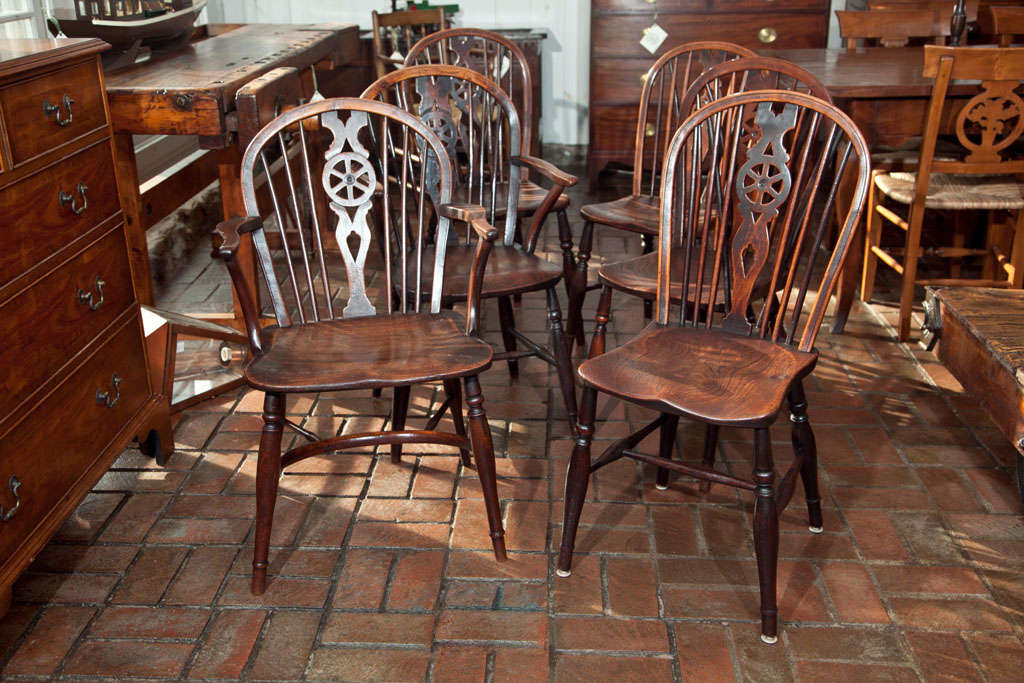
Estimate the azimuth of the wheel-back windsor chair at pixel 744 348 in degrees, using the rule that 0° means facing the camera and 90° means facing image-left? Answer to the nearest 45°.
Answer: approximately 45°

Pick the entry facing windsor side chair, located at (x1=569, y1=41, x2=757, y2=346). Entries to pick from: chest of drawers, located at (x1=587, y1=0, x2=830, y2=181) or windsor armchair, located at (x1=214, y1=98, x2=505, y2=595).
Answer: the chest of drawers

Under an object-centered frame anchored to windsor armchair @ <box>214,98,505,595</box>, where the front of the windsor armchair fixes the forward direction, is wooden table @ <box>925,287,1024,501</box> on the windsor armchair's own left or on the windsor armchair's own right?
on the windsor armchair's own left

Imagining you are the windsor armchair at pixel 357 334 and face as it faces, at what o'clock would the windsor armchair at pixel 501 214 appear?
the windsor armchair at pixel 501 214 is roughly at 7 o'clock from the windsor armchair at pixel 357 334.

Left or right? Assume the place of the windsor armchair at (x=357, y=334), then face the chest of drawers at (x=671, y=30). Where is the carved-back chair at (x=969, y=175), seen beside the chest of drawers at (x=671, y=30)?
right

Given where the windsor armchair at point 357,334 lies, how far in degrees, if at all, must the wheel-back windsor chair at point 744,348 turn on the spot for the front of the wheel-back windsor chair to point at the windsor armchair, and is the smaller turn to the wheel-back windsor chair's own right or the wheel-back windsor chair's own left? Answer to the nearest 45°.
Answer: approximately 45° to the wheel-back windsor chair's own right

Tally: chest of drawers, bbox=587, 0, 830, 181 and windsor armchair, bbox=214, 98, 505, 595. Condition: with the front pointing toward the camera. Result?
2

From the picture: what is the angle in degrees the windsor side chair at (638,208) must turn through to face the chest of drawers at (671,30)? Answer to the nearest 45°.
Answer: approximately 135° to its right

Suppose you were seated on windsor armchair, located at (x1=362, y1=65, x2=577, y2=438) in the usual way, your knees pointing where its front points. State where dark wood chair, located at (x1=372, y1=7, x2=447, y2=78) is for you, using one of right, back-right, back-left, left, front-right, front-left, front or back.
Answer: back-left

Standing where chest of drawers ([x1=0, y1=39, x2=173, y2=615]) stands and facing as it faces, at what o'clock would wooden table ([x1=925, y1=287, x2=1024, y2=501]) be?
The wooden table is roughly at 11 o'clock from the chest of drawers.
